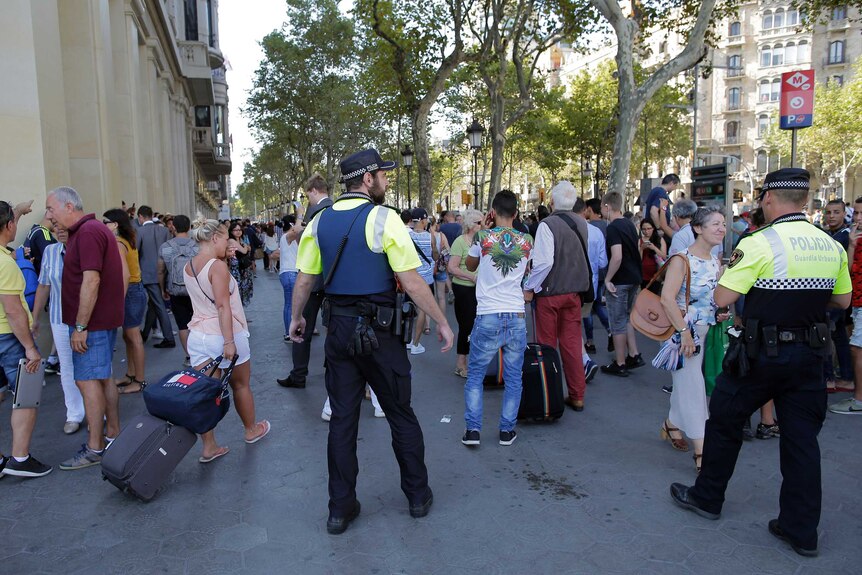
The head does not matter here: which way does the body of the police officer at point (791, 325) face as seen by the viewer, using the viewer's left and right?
facing away from the viewer and to the left of the viewer

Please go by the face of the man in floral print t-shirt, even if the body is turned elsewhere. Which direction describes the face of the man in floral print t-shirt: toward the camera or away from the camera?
away from the camera

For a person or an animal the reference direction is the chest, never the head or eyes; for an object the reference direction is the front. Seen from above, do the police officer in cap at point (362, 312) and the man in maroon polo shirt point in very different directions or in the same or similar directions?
very different directions

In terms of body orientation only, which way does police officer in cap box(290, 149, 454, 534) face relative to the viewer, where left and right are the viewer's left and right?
facing away from the viewer and to the right of the viewer

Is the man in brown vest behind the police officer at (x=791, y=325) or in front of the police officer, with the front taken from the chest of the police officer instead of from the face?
in front

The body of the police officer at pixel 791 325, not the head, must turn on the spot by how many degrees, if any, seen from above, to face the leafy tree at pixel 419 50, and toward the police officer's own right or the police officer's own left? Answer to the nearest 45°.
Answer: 0° — they already face it

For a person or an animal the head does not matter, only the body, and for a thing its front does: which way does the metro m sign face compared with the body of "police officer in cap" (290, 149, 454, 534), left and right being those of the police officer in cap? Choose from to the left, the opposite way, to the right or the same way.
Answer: the opposite way

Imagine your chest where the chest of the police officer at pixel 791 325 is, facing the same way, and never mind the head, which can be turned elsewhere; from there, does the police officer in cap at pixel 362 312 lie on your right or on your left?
on your left

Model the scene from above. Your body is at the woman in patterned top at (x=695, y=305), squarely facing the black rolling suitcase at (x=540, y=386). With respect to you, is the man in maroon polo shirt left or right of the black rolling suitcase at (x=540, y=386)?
left

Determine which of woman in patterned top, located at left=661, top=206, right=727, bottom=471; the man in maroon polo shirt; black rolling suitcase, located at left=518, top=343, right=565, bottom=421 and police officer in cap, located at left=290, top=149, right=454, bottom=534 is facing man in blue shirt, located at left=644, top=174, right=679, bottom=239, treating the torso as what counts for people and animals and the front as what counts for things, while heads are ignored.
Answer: the police officer in cap

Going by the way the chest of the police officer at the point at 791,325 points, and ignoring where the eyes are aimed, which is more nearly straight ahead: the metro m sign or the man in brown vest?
the man in brown vest
